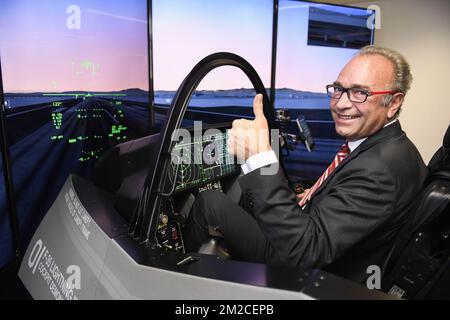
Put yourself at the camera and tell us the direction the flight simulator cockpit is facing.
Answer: facing away from the viewer and to the left of the viewer

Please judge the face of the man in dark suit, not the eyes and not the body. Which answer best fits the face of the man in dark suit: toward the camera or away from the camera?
toward the camera

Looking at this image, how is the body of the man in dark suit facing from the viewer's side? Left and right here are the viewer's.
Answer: facing to the left of the viewer
